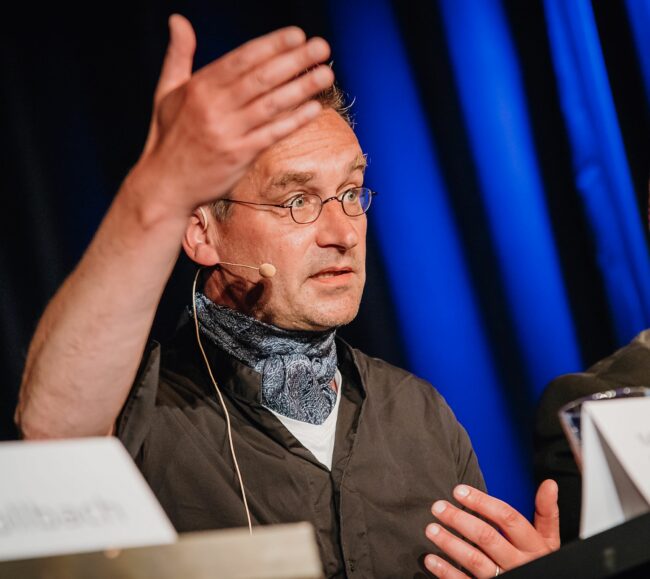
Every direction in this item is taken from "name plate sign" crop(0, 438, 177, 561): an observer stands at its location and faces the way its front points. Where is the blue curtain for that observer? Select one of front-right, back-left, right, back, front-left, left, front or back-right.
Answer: back-left

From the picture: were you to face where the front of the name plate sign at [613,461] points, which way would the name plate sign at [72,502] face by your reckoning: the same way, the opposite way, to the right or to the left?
the same way

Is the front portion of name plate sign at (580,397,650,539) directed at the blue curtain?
no

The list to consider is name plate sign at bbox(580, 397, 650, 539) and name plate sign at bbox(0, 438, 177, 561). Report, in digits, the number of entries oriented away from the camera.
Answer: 0

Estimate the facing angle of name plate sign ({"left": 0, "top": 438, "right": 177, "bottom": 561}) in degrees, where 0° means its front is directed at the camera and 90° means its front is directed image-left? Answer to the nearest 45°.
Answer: approximately 0°

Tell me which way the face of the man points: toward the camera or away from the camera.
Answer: toward the camera

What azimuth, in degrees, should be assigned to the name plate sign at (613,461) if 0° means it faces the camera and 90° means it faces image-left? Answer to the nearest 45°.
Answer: approximately 315°

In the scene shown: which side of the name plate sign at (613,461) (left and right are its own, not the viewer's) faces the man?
back
